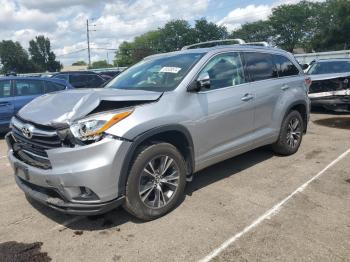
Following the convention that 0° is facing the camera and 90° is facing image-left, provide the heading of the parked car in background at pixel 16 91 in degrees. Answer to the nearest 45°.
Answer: approximately 90°

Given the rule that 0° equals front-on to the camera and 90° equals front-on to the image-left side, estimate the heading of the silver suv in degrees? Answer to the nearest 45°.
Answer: approximately 45°

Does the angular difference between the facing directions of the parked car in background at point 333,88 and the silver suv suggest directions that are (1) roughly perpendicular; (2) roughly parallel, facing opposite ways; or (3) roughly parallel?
roughly parallel

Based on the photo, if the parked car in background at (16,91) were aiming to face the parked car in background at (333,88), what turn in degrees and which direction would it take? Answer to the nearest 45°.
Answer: approximately 180°

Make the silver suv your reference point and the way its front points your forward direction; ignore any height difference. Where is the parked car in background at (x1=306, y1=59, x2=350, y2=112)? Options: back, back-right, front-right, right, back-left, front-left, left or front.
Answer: back

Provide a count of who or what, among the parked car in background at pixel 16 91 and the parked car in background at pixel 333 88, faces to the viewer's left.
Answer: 1

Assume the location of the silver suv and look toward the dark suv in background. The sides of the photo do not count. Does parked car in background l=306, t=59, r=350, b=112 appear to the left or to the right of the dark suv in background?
right

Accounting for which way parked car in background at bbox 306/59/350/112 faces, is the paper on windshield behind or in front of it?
in front

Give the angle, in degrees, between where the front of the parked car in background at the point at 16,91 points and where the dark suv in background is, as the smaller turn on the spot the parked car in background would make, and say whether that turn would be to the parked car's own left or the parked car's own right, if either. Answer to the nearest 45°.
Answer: approximately 90° to the parked car's own right

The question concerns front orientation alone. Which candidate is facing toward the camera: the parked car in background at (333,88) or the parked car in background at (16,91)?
the parked car in background at (333,88)

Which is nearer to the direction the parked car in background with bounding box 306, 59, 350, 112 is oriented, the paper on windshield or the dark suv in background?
the paper on windshield

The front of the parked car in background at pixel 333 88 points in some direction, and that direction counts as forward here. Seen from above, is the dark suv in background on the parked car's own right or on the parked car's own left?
on the parked car's own right

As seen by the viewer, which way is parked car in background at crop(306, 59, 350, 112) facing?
toward the camera

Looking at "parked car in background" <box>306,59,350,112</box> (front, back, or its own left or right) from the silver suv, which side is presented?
front
